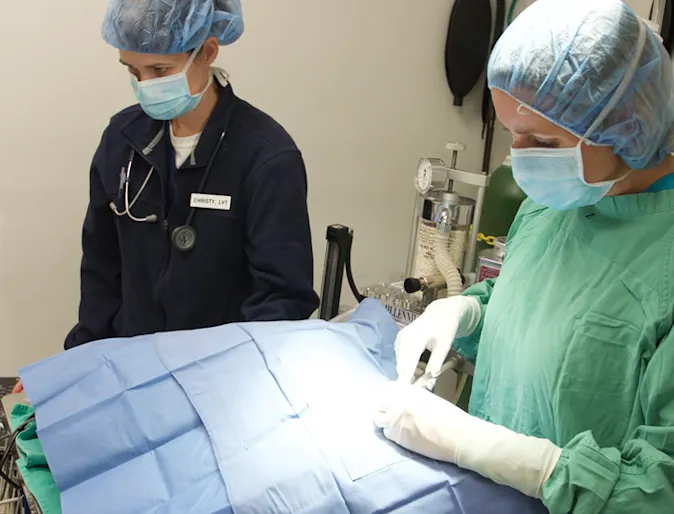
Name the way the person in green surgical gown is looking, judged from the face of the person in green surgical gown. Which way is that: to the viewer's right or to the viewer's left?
to the viewer's left

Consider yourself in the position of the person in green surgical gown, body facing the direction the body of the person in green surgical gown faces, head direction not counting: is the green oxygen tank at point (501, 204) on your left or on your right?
on your right

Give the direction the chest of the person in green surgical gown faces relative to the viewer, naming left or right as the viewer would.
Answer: facing the viewer and to the left of the viewer
